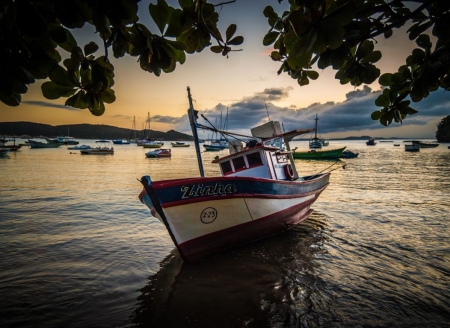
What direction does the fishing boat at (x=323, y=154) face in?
to the viewer's right

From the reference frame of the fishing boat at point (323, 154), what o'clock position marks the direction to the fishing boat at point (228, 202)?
the fishing boat at point (228, 202) is roughly at 3 o'clock from the fishing boat at point (323, 154).

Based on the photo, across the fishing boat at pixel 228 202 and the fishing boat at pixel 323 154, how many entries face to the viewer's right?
1

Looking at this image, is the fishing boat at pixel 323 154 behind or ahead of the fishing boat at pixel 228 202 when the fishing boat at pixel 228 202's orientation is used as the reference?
behind

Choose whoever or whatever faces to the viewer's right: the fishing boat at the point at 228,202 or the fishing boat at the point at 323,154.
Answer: the fishing boat at the point at 323,154
